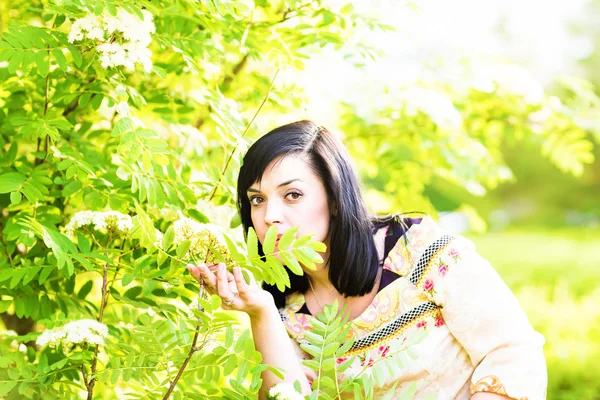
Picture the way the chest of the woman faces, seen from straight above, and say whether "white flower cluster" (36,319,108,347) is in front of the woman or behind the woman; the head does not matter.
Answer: in front

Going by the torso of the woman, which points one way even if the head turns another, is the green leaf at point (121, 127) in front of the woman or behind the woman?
in front

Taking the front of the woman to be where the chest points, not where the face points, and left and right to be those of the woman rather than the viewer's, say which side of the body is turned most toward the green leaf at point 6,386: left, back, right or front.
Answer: front

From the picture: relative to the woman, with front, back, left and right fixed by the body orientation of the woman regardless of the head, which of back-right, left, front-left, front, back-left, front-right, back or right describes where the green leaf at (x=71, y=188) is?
front-right

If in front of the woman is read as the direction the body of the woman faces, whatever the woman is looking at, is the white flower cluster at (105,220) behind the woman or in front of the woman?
in front

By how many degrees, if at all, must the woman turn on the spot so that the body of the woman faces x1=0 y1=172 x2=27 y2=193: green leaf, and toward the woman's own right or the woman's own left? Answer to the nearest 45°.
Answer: approximately 45° to the woman's own right

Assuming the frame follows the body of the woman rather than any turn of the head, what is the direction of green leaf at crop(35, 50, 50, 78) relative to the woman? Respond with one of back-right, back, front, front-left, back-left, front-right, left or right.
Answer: front-right

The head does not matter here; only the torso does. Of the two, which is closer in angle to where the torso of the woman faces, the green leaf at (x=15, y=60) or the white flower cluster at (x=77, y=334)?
the white flower cluster

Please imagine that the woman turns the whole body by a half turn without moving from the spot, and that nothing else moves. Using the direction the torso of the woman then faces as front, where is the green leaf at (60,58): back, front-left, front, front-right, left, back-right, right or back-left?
back-left
